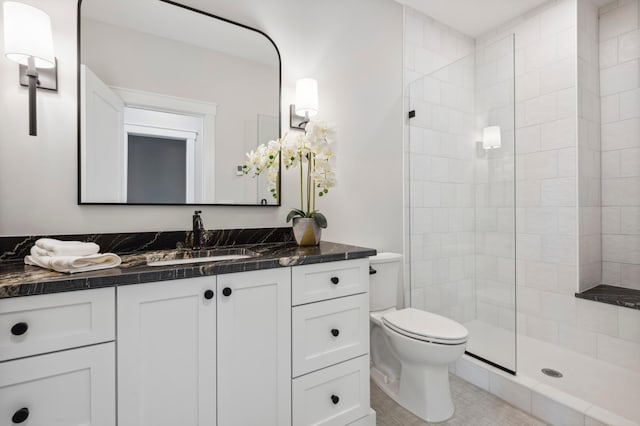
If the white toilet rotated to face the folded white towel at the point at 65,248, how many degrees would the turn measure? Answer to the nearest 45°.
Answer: approximately 90° to its right

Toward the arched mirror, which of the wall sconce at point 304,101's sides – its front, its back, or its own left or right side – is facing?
right

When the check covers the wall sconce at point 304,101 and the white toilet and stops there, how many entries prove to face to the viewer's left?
0

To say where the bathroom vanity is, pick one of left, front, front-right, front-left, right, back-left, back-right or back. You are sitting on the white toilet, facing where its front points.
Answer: right

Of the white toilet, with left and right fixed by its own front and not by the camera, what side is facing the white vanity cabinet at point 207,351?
right

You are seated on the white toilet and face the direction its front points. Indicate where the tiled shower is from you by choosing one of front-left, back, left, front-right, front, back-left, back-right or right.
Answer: left
